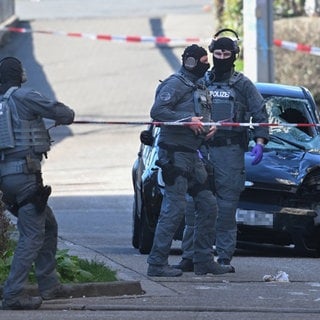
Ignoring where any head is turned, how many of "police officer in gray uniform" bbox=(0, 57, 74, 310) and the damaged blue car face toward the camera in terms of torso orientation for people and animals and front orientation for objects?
1

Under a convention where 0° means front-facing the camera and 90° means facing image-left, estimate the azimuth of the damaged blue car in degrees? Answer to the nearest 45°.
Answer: approximately 0°

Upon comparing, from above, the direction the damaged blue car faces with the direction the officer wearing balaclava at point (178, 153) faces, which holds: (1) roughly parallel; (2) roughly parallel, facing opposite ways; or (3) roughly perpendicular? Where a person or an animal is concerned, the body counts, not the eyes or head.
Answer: roughly perpendicular

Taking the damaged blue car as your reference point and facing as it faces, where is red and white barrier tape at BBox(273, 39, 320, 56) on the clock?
The red and white barrier tape is roughly at 6 o'clock from the damaged blue car.

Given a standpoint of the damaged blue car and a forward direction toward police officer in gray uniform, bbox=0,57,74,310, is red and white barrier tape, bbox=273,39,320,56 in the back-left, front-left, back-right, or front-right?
back-right

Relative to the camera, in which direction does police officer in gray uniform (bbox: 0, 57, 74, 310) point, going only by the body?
to the viewer's right
